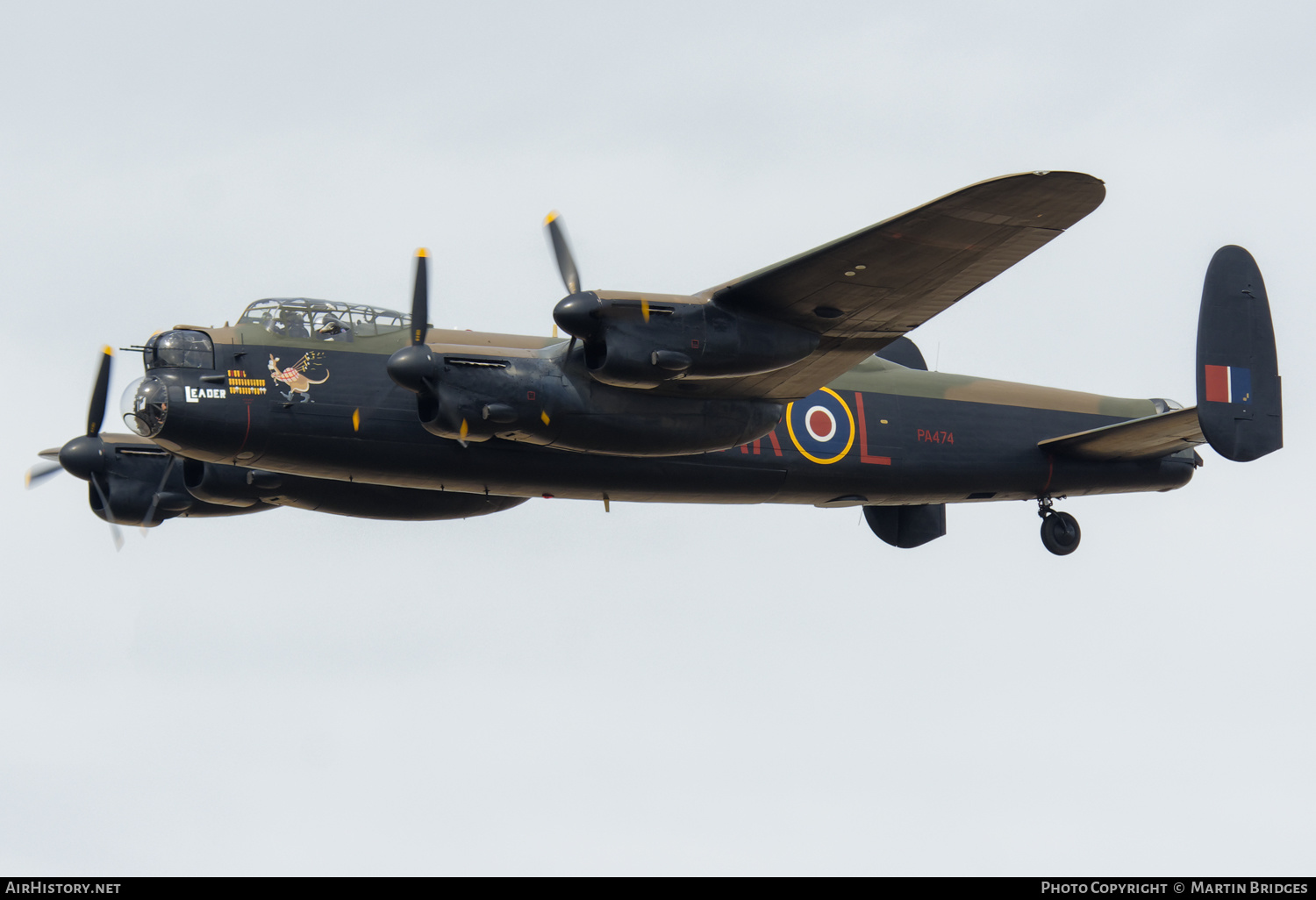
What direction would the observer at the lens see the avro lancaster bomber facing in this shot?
facing the viewer and to the left of the viewer
